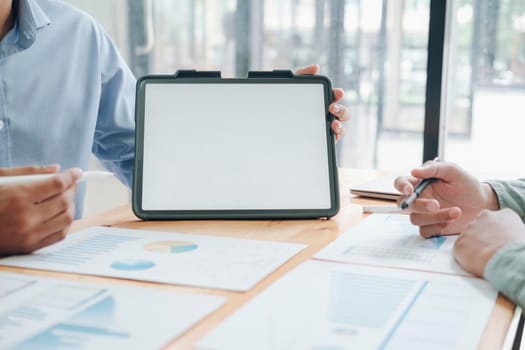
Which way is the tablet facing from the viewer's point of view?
toward the camera
